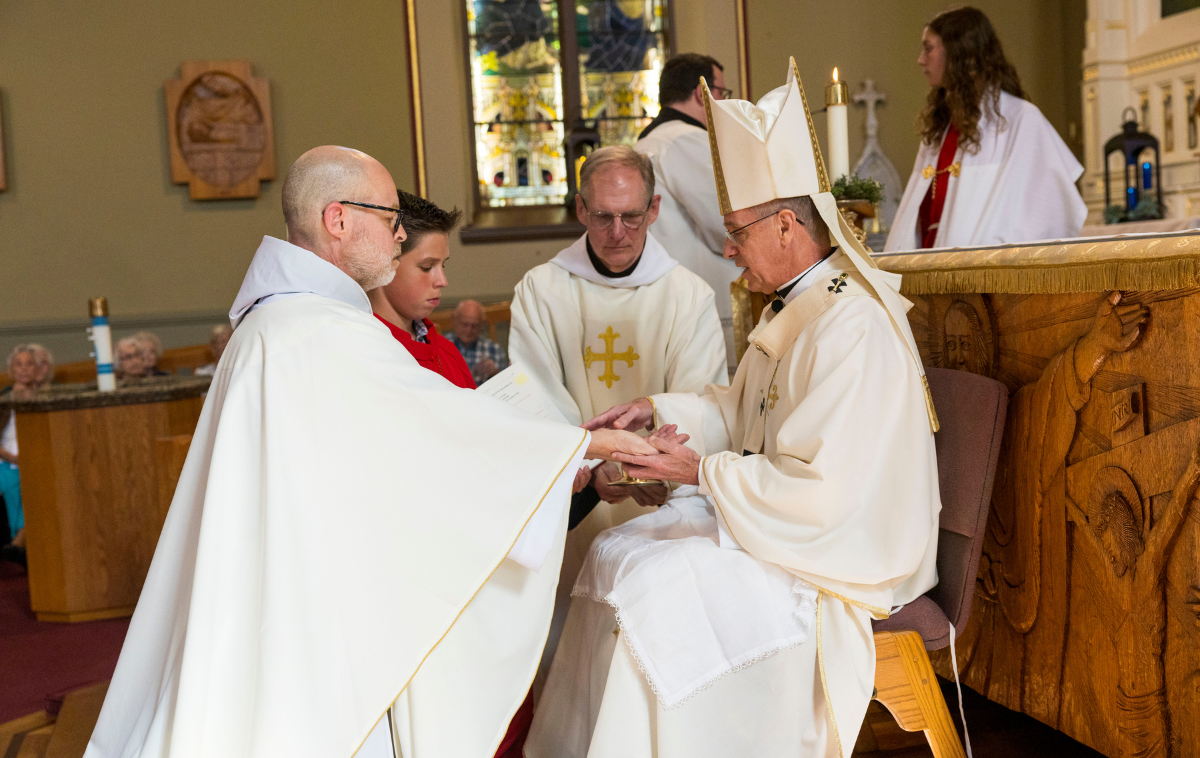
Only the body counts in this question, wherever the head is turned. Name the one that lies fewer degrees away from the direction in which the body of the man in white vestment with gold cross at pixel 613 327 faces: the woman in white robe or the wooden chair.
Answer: the wooden chair

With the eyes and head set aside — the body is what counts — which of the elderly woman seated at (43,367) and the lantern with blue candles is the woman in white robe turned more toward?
the elderly woman seated

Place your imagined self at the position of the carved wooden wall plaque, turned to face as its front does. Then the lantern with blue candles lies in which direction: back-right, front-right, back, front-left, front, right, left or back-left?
front-left

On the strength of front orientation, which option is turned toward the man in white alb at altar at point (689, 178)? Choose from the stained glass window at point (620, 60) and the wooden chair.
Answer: the stained glass window

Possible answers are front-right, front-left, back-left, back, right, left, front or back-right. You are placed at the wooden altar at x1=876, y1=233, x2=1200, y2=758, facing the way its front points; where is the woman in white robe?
back-right

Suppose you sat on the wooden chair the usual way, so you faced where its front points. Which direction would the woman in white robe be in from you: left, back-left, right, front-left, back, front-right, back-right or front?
back-right

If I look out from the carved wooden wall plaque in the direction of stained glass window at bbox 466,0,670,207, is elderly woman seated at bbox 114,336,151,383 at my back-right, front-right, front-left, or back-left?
back-right

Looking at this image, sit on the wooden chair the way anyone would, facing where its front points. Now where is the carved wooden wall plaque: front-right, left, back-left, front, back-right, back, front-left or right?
right

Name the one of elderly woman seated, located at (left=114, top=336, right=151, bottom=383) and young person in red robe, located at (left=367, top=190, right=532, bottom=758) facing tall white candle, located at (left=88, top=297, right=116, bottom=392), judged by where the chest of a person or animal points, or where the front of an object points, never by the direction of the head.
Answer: the elderly woman seated
